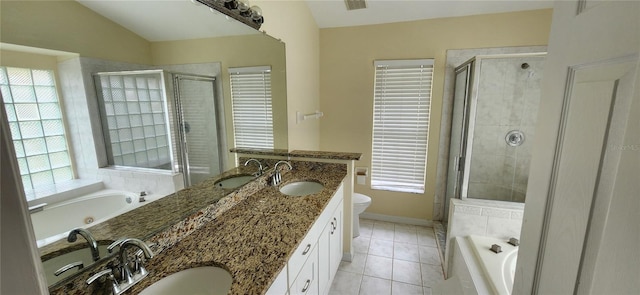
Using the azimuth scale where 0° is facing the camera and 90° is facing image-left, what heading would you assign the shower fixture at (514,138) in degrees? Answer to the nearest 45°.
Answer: approximately 0°

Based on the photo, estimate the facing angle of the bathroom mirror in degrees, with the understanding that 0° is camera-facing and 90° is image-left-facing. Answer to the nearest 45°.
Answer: approximately 315°

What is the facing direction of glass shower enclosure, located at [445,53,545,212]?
to the viewer's left

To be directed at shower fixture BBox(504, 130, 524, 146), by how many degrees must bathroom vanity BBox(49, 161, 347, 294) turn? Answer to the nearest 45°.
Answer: approximately 45° to its left

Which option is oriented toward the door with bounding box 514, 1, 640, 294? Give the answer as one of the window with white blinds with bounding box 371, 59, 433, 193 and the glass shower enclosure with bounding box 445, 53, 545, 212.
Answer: the window with white blinds
